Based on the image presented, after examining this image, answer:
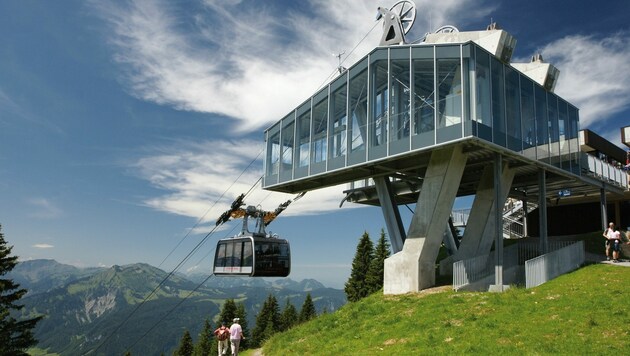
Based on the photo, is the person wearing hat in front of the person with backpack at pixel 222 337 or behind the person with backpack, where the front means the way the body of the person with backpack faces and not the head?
in front

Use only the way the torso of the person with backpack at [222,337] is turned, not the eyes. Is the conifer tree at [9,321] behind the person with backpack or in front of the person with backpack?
behind

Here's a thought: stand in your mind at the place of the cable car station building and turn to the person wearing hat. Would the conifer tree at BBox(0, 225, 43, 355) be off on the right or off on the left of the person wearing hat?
right
